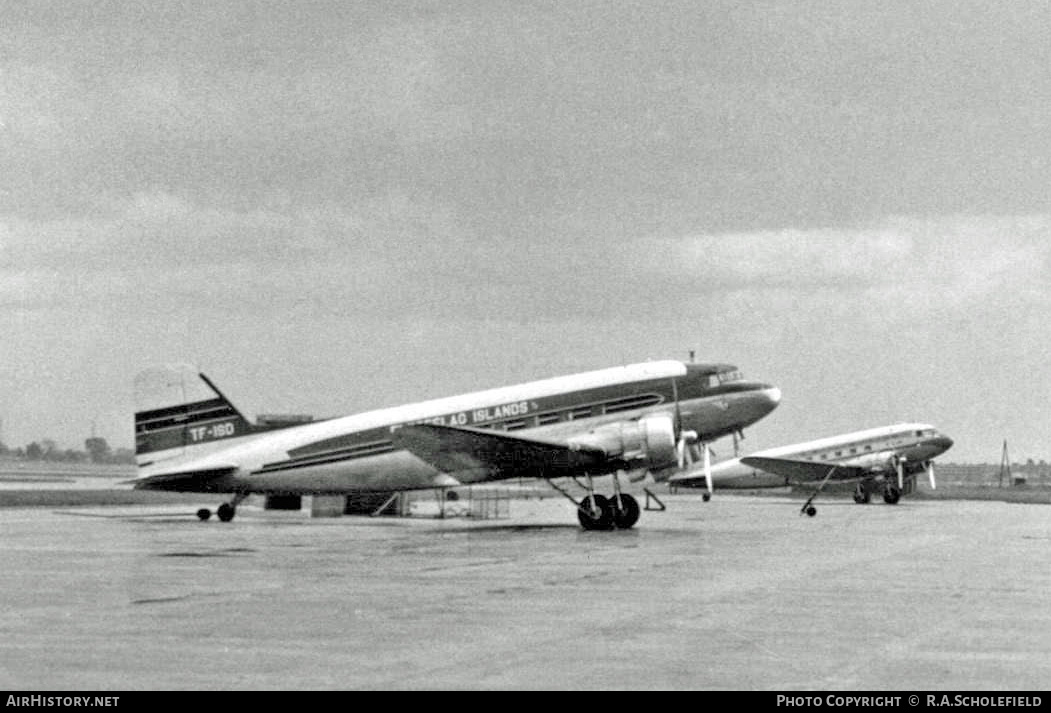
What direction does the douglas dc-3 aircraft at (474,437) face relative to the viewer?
to the viewer's right
